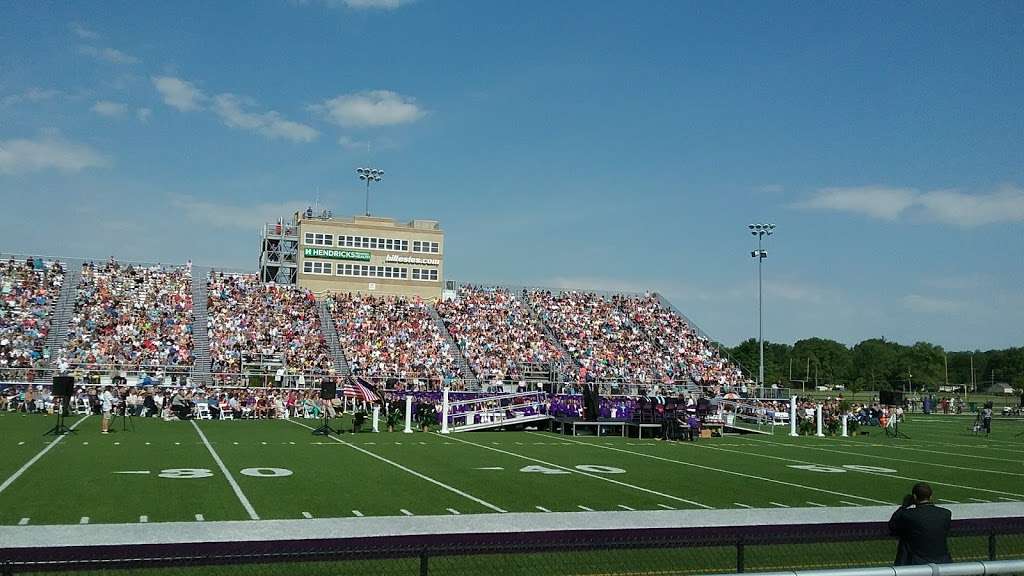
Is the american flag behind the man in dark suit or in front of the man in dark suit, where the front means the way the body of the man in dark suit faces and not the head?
in front

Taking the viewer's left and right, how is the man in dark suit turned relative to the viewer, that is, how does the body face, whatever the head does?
facing away from the viewer

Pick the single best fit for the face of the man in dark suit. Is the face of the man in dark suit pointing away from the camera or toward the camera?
away from the camera
